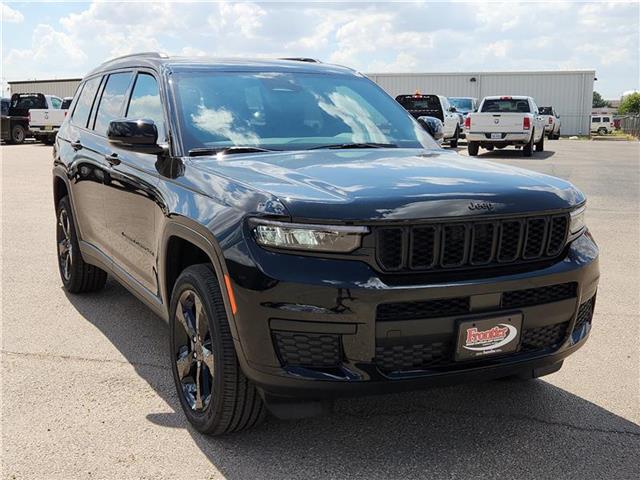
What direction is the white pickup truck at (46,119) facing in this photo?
away from the camera

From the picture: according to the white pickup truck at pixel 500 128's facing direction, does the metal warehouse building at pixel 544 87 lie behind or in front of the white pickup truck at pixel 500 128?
in front

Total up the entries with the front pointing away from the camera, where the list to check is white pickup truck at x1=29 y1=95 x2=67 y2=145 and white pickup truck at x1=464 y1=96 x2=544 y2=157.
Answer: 2

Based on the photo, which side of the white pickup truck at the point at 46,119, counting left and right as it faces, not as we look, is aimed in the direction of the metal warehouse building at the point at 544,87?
right

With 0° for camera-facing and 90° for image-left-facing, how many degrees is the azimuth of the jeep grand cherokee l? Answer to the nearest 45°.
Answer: approximately 315°

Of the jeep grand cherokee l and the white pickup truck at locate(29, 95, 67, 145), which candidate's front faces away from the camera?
the white pickup truck

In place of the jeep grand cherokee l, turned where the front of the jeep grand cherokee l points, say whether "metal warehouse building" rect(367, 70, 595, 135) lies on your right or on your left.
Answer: on your left

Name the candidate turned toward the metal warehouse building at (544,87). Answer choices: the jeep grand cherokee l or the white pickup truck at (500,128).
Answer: the white pickup truck

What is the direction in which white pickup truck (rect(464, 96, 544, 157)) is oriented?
away from the camera

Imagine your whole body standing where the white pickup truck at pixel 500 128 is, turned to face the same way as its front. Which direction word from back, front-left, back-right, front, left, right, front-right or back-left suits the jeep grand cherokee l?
back

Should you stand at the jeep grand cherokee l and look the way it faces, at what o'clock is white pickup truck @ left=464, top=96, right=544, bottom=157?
The white pickup truck is roughly at 8 o'clock from the jeep grand cherokee l.

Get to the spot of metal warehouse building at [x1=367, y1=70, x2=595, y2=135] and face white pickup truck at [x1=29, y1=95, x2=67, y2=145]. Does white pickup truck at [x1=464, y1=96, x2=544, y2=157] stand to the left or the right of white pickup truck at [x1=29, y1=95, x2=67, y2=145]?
left

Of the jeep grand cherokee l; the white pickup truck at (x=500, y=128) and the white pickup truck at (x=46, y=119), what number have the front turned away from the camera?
2

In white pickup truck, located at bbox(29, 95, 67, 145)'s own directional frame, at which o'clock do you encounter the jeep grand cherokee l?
The jeep grand cherokee l is roughly at 6 o'clock from the white pickup truck.
